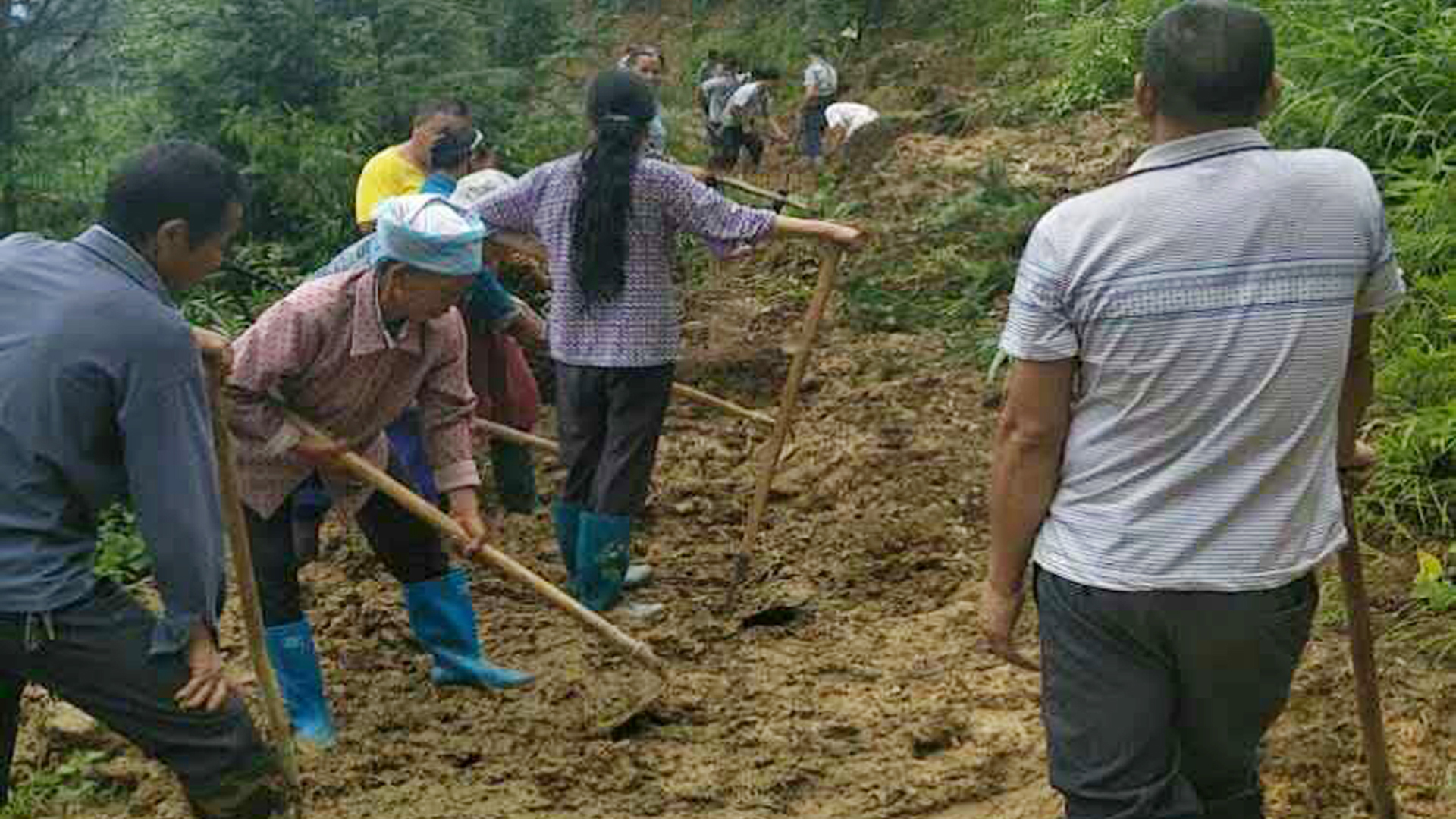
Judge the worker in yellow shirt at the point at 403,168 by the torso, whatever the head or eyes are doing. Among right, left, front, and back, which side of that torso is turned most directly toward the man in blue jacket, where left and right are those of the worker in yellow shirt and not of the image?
right

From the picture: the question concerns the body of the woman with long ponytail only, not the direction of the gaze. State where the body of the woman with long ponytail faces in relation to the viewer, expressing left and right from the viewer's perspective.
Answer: facing away from the viewer

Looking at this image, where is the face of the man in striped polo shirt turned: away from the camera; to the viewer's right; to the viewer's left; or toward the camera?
away from the camera

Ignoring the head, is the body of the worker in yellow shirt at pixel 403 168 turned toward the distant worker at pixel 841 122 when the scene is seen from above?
no

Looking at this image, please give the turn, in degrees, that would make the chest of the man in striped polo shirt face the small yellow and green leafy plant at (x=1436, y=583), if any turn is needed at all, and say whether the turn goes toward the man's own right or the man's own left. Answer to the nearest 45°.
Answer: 0° — they already face it

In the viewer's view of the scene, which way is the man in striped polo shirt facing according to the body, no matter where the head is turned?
away from the camera

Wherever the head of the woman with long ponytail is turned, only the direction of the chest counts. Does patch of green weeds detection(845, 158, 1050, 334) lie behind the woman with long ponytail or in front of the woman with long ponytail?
in front

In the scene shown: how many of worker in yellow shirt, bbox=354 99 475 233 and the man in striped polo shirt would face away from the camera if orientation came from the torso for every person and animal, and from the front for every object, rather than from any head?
1

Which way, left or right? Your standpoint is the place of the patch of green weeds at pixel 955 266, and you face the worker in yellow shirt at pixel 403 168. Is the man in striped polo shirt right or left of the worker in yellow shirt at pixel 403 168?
left

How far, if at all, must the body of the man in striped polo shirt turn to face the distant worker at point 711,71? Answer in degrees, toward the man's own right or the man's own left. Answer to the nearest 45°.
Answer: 0° — they already face them

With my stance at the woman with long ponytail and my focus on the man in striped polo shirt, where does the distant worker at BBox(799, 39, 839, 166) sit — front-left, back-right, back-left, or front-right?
back-left

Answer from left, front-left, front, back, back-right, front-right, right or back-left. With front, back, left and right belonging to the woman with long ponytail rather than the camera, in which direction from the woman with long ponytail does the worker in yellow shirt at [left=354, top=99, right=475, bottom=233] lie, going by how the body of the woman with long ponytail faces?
front-left

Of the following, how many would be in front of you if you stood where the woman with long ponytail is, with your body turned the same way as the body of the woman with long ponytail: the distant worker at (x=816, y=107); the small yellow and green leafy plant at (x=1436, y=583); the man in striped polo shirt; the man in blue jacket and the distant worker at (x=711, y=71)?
2

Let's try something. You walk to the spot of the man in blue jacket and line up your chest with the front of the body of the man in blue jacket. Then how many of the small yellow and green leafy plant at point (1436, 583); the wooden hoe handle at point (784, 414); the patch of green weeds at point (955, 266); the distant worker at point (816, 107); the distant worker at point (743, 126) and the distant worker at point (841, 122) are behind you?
0

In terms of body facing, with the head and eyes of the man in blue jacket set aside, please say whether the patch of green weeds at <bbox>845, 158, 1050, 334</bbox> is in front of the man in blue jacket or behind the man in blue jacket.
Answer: in front

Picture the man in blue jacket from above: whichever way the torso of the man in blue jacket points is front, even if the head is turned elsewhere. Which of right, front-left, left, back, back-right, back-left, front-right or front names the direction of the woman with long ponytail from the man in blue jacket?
front
